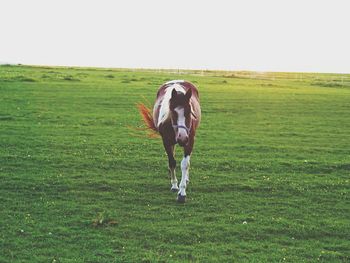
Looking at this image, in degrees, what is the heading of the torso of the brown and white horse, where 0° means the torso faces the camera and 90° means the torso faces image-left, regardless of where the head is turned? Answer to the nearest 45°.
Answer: approximately 0°
